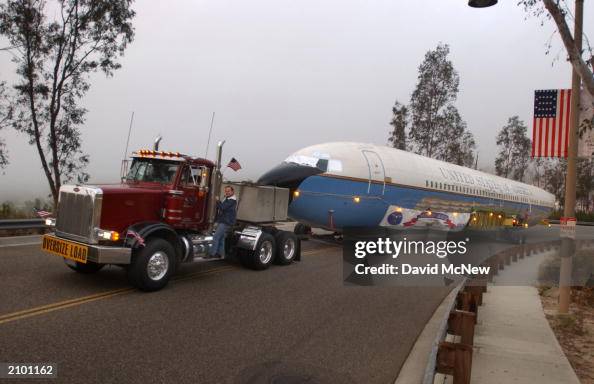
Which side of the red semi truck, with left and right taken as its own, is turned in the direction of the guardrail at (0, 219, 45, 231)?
right

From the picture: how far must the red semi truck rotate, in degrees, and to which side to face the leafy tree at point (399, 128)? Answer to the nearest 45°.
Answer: approximately 180°

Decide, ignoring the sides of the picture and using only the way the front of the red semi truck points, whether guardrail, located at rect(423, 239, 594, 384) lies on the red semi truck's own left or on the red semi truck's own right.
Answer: on the red semi truck's own left

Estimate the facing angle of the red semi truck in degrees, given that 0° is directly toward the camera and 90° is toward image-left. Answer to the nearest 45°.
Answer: approximately 45°

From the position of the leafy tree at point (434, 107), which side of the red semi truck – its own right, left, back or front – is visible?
back

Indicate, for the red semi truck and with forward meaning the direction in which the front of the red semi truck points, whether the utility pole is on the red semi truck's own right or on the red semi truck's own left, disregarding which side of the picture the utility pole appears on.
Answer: on the red semi truck's own left

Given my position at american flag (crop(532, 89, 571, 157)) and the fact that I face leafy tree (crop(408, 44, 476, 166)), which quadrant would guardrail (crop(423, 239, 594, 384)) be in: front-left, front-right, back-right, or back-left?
back-left
